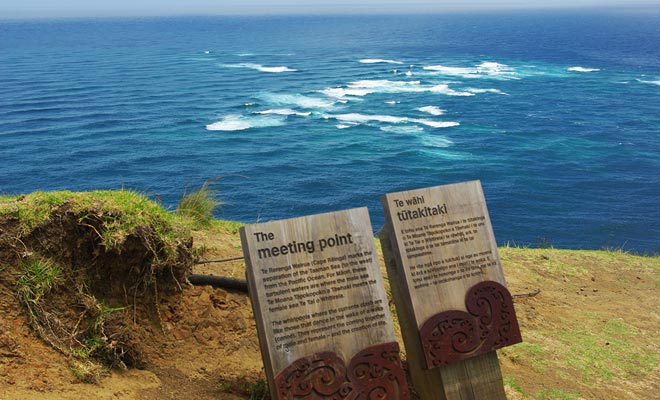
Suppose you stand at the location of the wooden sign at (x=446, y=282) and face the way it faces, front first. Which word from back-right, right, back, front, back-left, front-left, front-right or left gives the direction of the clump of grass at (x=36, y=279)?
back-right

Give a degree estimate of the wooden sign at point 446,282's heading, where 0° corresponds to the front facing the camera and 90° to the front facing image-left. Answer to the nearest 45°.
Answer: approximately 315°

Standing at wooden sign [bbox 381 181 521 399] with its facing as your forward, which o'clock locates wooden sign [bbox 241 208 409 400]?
wooden sign [bbox 241 208 409 400] is roughly at 3 o'clock from wooden sign [bbox 381 181 521 399].

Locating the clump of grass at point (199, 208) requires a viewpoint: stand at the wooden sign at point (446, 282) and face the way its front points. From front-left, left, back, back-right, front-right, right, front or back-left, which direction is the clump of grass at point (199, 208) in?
back
